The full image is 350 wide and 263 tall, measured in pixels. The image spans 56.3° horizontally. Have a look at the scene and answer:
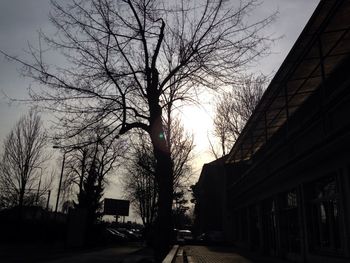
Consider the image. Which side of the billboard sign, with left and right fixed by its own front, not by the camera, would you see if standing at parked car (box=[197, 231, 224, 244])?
front

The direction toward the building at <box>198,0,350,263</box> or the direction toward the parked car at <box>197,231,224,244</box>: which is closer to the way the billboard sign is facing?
the building

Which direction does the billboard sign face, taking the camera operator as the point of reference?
facing the viewer

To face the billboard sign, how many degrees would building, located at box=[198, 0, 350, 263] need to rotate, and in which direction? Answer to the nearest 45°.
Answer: approximately 45° to its right

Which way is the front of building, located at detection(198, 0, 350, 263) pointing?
to the viewer's left

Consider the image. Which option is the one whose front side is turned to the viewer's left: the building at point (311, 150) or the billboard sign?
the building
